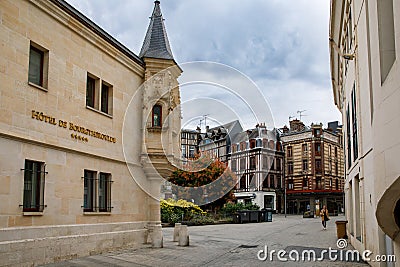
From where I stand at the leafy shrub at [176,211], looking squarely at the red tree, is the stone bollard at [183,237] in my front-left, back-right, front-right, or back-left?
back-right

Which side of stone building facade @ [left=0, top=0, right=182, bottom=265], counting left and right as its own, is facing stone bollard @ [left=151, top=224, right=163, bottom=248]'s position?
left

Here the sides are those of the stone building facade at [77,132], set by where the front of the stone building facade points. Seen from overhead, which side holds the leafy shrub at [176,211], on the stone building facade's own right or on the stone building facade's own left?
on the stone building facade's own left

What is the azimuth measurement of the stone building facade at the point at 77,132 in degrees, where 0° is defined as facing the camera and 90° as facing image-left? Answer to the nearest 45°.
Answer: approximately 315°

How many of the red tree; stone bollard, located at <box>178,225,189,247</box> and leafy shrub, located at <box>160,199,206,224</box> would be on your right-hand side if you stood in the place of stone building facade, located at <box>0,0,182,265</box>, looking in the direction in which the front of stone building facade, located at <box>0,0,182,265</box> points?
0

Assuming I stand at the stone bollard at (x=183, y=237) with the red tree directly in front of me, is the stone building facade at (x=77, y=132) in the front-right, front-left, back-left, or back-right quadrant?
back-left

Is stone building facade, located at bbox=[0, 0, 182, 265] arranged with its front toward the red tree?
no

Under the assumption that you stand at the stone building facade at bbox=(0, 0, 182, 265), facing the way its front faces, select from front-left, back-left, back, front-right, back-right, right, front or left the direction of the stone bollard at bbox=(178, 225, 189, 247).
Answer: left
